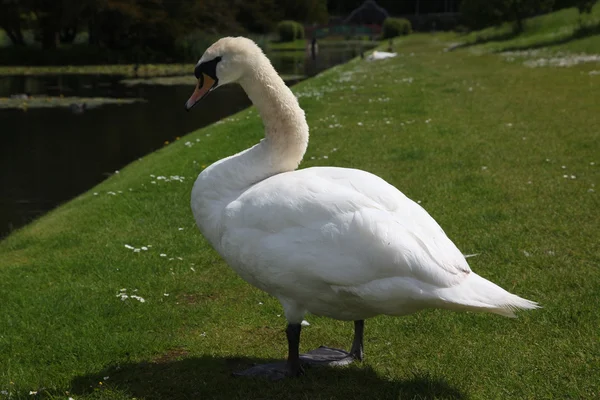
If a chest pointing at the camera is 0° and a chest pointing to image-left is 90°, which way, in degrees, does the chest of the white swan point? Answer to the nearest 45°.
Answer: approximately 90°

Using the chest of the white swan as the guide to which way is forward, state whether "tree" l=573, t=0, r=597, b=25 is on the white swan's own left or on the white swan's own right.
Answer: on the white swan's own right
